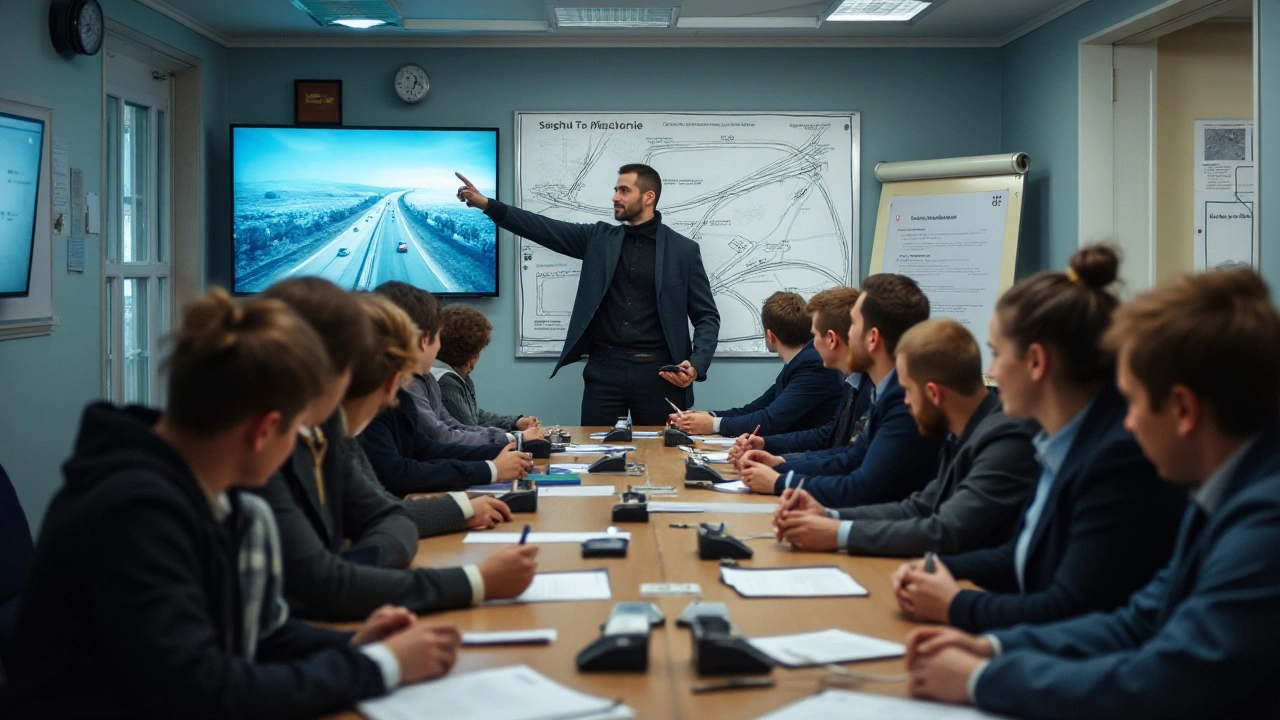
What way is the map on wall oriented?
toward the camera

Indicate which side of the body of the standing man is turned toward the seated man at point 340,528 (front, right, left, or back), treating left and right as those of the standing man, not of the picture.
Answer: front

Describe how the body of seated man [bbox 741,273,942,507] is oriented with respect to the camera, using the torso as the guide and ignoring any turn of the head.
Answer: to the viewer's left

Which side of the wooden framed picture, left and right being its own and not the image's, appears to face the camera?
front

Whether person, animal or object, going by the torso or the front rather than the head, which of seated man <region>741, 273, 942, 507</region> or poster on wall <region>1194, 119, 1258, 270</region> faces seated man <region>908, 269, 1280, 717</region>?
the poster on wall

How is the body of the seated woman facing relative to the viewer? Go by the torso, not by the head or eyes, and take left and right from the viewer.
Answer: facing to the left of the viewer

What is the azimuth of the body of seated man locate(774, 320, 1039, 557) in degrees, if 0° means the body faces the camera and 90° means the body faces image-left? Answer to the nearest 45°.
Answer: approximately 90°

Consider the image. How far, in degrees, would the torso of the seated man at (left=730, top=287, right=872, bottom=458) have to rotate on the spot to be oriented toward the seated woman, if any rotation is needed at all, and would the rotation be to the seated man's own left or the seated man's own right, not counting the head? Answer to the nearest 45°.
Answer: approximately 90° to the seated man's own left

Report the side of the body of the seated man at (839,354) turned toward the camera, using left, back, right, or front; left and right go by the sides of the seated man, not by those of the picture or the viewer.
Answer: left

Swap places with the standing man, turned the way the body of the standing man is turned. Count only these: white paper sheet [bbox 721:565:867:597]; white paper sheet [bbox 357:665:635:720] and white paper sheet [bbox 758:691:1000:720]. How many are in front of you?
3

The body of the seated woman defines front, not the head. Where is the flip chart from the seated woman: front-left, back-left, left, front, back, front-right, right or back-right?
right

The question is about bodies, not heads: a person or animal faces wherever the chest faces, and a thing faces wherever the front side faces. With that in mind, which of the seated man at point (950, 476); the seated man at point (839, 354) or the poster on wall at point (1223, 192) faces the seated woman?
the poster on wall

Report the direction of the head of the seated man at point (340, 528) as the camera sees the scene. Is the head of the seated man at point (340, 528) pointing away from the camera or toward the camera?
away from the camera

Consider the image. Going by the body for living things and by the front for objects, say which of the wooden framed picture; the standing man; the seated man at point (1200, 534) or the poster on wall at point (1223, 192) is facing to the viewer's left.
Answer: the seated man

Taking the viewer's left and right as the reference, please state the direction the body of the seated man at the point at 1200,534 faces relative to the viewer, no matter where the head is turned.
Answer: facing to the left of the viewer
